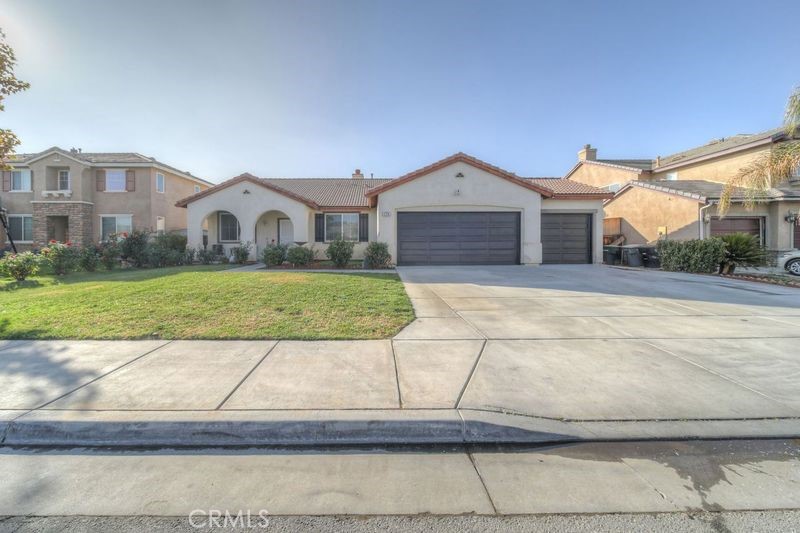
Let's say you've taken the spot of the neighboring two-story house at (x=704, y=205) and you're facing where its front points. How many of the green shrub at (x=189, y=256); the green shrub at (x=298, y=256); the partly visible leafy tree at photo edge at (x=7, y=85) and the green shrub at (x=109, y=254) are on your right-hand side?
4

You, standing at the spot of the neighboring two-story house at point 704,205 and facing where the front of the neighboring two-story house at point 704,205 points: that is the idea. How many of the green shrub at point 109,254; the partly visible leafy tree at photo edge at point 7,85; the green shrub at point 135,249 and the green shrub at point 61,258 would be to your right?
4

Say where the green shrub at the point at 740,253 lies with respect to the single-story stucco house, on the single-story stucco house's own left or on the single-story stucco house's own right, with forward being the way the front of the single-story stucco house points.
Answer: on the single-story stucco house's own left

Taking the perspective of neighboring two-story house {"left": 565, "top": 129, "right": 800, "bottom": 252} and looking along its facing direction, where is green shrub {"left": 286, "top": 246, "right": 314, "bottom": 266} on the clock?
The green shrub is roughly at 3 o'clock from the neighboring two-story house.

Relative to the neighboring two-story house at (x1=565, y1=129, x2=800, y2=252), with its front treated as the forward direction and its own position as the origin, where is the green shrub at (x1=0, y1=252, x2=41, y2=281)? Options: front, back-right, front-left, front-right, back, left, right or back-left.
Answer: right

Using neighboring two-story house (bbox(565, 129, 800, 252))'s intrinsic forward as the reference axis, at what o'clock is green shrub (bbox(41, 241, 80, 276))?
The green shrub is roughly at 3 o'clock from the neighboring two-story house.

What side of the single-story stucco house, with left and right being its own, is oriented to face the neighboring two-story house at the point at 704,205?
left

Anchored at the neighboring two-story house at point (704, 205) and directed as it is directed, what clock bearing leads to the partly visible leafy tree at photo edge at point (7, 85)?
The partly visible leafy tree at photo edge is roughly at 3 o'clock from the neighboring two-story house.

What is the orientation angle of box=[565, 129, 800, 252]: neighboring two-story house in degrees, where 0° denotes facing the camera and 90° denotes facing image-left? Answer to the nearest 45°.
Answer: approximately 315°

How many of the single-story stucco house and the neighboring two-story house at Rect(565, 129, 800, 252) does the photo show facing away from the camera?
0

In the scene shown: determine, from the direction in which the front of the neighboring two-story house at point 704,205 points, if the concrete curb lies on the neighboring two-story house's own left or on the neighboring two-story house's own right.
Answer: on the neighboring two-story house's own right
